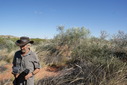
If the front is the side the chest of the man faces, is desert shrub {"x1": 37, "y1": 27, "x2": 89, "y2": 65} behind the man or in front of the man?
behind

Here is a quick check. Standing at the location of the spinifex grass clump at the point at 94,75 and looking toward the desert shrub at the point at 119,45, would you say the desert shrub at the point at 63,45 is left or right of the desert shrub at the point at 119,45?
left

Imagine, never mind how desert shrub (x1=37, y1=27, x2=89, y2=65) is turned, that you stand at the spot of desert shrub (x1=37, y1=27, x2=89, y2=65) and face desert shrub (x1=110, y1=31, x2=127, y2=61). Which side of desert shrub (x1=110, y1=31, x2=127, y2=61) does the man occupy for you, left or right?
right

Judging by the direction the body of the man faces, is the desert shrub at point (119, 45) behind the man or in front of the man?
behind
